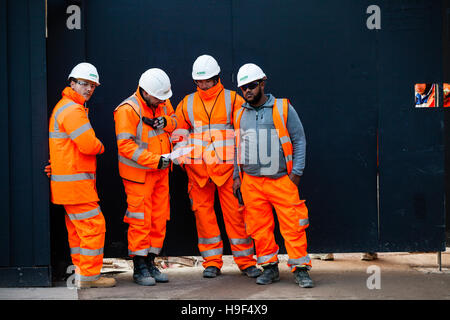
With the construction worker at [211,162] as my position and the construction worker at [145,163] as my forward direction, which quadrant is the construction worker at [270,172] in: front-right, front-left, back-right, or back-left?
back-left

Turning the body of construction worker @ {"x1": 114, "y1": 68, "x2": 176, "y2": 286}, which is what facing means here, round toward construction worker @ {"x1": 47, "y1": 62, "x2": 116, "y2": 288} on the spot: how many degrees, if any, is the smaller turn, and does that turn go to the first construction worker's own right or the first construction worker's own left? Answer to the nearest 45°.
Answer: approximately 135° to the first construction worker's own right

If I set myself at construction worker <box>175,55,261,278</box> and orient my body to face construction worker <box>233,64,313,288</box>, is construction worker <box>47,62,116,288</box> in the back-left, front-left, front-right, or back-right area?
back-right

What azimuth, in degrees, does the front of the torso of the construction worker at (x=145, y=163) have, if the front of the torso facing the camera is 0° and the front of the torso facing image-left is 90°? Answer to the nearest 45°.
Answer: approximately 315°

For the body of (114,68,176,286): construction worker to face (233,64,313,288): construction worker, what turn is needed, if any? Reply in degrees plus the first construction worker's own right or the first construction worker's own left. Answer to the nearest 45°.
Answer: approximately 45° to the first construction worker's own left

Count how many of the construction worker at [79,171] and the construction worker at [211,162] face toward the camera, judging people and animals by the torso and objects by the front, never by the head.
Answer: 1

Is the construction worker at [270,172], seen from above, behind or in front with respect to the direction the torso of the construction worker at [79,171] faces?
in front

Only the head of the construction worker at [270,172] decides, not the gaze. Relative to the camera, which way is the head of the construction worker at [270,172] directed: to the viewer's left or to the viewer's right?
to the viewer's left

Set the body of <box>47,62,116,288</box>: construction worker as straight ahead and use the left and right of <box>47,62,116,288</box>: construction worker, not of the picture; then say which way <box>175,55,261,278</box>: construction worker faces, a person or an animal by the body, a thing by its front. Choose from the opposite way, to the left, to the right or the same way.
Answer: to the right

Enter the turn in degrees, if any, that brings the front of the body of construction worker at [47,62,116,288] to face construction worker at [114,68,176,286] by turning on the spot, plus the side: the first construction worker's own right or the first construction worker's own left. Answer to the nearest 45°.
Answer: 0° — they already face them

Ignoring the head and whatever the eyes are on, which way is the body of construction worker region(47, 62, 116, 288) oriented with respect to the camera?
to the viewer's right
